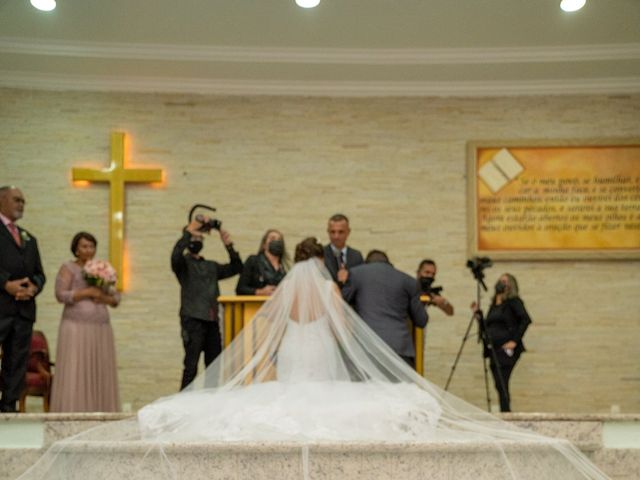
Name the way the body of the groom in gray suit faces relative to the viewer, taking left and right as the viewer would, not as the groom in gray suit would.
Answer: facing away from the viewer

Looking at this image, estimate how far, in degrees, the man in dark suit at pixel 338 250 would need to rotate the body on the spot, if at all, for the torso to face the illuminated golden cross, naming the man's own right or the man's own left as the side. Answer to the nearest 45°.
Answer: approximately 135° to the man's own right

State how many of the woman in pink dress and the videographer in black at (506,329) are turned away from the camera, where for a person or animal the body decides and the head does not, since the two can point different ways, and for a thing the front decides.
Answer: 0

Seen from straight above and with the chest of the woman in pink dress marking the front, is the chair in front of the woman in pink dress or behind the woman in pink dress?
behind

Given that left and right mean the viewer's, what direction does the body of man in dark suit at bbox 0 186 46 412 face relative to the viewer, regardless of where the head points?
facing the viewer and to the right of the viewer

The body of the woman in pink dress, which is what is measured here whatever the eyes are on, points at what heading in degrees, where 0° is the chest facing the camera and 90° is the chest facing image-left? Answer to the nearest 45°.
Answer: approximately 315°

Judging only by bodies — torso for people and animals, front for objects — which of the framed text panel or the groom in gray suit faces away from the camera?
the groom in gray suit

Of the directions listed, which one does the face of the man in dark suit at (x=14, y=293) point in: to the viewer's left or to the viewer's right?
to the viewer's right

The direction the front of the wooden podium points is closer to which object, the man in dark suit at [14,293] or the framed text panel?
the man in dark suit
